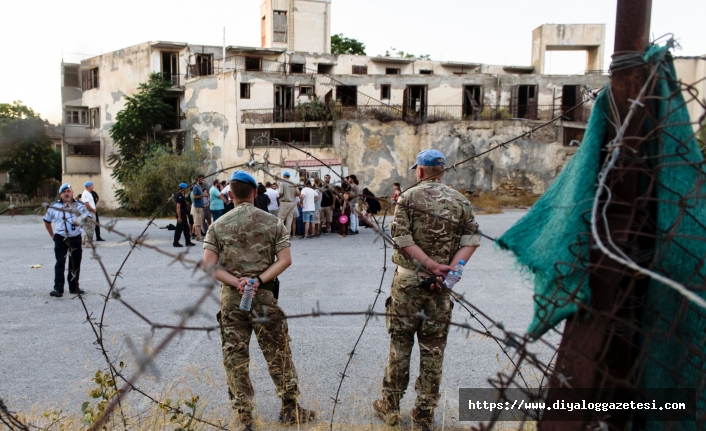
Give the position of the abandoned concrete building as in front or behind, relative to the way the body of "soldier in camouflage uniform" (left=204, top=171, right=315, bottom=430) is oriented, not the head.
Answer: in front

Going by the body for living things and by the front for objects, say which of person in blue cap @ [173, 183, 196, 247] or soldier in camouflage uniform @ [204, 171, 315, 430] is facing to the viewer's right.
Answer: the person in blue cap

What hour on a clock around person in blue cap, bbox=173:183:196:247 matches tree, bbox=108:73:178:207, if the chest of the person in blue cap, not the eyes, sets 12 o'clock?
The tree is roughly at 9 o'clock from the person in blue cap.

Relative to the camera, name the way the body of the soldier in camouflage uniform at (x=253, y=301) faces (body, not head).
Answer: away from the camera

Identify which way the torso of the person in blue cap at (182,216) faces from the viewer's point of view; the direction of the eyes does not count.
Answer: to the viewer's right

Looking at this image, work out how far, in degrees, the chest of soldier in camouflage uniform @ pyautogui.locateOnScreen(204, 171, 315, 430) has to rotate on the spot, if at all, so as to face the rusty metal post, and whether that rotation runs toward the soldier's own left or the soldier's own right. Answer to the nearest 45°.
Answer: approximately 135° to the soldier's own right

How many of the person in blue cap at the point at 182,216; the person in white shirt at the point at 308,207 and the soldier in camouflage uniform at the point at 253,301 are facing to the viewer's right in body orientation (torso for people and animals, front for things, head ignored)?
1

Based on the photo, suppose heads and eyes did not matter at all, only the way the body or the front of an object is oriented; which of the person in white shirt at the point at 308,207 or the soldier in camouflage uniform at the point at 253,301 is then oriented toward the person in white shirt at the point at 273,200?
the soldier in camouflage uniform

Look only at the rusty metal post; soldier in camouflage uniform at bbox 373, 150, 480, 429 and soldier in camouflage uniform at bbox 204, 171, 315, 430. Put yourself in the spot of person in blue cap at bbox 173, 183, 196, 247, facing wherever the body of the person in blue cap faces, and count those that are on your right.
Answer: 3
